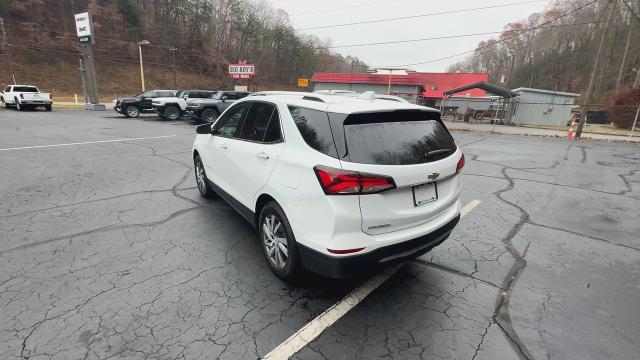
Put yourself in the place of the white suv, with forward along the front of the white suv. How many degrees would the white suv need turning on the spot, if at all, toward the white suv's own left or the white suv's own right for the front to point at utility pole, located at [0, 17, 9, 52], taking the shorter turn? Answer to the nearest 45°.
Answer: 0° — it already faces it

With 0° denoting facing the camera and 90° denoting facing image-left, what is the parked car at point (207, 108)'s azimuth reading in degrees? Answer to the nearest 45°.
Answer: approximately 45°

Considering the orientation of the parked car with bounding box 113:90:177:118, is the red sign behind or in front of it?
behind

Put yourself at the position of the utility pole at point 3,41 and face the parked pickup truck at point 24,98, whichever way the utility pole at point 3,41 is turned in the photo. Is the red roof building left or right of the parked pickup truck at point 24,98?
left

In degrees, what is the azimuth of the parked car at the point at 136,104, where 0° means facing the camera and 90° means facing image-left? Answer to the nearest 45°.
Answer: approximately 45°

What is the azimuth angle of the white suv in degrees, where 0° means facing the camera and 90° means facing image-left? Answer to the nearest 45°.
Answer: approximately 135°

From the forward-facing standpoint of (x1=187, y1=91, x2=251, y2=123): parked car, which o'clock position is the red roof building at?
The red roof building is roughly at 6 o'clock from the parked car.

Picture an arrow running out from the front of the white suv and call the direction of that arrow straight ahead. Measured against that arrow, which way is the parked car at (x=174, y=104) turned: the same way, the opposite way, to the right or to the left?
to the left

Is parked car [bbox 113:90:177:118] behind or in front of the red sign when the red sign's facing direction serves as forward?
in front

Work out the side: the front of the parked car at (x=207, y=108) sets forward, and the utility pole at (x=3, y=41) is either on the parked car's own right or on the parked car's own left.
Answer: on the parked car's own right

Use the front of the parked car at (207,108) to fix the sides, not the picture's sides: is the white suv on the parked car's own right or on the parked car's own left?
on the parked car's own left

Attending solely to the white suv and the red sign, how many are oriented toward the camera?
1
